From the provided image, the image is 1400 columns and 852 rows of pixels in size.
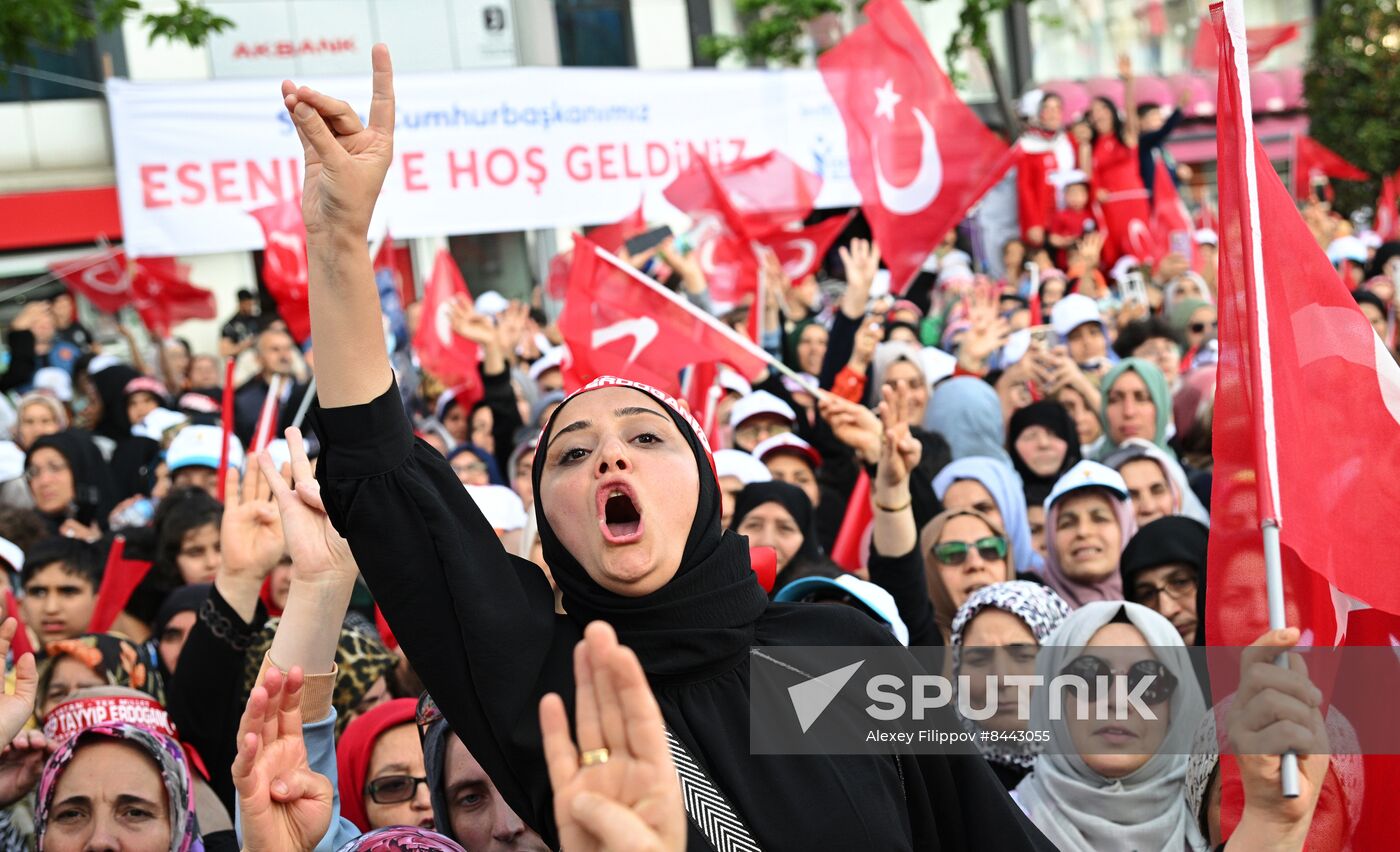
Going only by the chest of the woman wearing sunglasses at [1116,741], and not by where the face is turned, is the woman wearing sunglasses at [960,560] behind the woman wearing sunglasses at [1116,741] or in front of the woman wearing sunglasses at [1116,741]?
behind

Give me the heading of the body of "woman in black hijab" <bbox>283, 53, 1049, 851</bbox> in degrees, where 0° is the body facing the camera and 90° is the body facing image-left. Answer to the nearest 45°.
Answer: approximately 0°

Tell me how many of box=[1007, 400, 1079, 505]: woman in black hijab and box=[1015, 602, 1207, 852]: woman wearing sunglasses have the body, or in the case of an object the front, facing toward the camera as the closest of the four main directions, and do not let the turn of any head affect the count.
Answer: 2

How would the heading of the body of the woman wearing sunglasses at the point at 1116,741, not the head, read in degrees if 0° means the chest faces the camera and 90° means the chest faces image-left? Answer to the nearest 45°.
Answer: approximately 0°

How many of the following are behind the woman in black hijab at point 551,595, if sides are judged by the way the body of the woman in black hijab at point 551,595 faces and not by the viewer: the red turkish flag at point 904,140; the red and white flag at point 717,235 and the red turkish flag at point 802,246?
3

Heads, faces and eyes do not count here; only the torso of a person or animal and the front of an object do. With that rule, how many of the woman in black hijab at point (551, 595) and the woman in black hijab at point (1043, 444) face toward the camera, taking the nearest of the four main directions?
2
